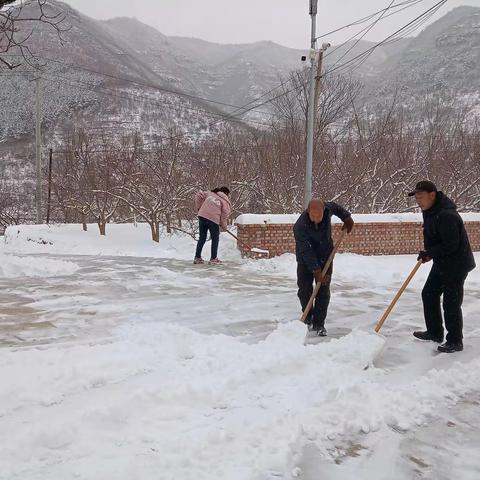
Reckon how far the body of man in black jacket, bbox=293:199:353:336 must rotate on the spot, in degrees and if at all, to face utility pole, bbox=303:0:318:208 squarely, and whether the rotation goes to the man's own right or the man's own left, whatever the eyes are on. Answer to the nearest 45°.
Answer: approximately 180°

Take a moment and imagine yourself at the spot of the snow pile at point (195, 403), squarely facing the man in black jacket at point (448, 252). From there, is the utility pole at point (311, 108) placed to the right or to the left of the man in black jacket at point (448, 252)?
left

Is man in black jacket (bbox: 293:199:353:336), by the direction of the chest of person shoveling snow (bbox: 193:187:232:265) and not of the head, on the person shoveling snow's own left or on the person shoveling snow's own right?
on the person shoveling snow's own right

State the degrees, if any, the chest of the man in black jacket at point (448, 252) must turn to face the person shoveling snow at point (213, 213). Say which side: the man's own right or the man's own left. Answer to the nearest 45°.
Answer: approximately 45° to the man's own right

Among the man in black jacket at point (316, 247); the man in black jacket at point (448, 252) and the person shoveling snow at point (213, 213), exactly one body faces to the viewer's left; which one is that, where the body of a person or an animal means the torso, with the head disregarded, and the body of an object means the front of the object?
the man in black jacket at point (448, 252)

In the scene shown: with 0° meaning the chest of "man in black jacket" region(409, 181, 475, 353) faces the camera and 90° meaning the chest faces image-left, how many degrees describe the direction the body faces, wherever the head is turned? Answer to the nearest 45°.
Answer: approximately 90°

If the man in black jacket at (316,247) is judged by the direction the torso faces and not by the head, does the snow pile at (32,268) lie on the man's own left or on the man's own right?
on the man's own right

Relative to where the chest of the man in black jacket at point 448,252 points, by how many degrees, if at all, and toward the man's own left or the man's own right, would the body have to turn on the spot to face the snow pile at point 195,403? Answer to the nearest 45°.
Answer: approximately 45° to the man's own left

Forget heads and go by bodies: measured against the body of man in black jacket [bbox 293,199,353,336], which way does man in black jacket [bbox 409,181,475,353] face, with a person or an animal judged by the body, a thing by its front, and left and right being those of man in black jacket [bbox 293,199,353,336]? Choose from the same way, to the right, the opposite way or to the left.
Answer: to the right

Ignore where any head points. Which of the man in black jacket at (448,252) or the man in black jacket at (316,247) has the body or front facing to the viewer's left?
the man in black jacket at (448,252)

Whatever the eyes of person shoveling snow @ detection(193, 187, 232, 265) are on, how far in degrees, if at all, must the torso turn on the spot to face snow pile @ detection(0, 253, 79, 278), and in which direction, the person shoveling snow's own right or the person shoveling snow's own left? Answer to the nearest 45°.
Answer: approximately 135° to the person shoveling snow's own left

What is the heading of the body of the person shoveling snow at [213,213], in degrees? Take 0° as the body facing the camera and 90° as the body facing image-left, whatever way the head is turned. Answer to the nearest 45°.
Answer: approximately 225°
